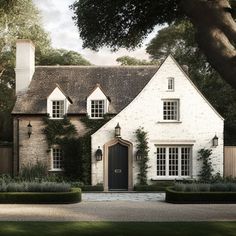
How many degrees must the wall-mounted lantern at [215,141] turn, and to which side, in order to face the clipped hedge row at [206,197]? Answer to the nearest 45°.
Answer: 0° — it already faces it

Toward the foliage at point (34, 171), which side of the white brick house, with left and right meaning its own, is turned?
right

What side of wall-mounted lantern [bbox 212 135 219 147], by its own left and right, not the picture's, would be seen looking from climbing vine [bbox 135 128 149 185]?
right

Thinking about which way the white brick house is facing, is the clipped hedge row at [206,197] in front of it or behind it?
in front

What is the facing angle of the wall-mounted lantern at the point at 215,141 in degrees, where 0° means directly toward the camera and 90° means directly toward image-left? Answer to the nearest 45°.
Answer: approximately 0°

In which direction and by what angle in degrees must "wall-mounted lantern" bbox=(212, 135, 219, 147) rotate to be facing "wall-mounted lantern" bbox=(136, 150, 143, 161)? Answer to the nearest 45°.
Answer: approximately 90° to its right

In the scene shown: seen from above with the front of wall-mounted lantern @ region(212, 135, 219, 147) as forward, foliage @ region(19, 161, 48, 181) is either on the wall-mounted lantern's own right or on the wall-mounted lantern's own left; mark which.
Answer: on the wall-mounted lantern's own right

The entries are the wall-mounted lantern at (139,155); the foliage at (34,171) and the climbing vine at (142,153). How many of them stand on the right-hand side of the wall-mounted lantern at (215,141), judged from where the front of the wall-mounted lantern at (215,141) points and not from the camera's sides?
3

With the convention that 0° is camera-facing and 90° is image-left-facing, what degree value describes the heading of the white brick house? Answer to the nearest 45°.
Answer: approximately 0°
